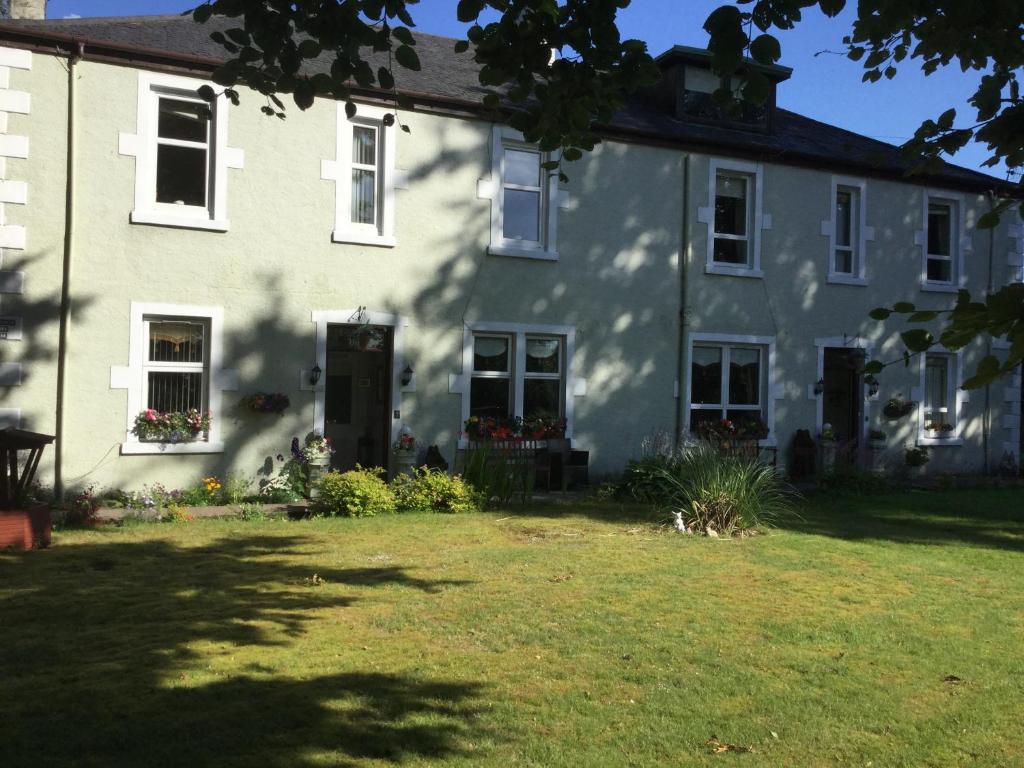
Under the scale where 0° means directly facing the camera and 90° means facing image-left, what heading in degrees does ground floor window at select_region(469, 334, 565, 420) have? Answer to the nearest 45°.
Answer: approximately 0°

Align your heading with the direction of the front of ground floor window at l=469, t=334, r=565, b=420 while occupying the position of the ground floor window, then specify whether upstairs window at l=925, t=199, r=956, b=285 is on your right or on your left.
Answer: on your left

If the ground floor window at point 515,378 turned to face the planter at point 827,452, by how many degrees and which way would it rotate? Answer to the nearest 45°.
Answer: approximately 90° to its left

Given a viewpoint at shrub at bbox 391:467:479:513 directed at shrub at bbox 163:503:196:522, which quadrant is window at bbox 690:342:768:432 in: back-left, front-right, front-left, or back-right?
back-right

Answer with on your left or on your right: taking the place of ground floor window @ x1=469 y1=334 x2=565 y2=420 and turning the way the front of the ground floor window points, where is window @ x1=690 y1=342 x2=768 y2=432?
on your left

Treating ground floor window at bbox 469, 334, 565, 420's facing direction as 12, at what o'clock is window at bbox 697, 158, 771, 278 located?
The window is roughly at 8 o'clock from the ground floor window.

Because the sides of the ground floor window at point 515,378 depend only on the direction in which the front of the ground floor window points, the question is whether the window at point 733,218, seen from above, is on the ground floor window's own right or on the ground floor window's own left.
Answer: on the ground floor window's own left

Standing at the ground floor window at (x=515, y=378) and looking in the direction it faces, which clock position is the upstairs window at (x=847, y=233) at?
The upstairs window is roughly at 8 o'clock from the ground floor window.

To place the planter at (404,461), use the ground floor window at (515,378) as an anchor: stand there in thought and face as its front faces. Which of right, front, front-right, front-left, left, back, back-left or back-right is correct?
front-right

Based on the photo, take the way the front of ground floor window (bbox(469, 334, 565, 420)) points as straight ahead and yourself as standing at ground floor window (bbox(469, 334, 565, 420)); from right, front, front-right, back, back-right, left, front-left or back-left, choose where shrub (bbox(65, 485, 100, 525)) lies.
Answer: front-right

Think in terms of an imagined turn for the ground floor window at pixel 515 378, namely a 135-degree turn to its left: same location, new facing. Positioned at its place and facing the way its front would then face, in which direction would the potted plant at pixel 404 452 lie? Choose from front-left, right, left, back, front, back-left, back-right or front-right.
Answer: back
